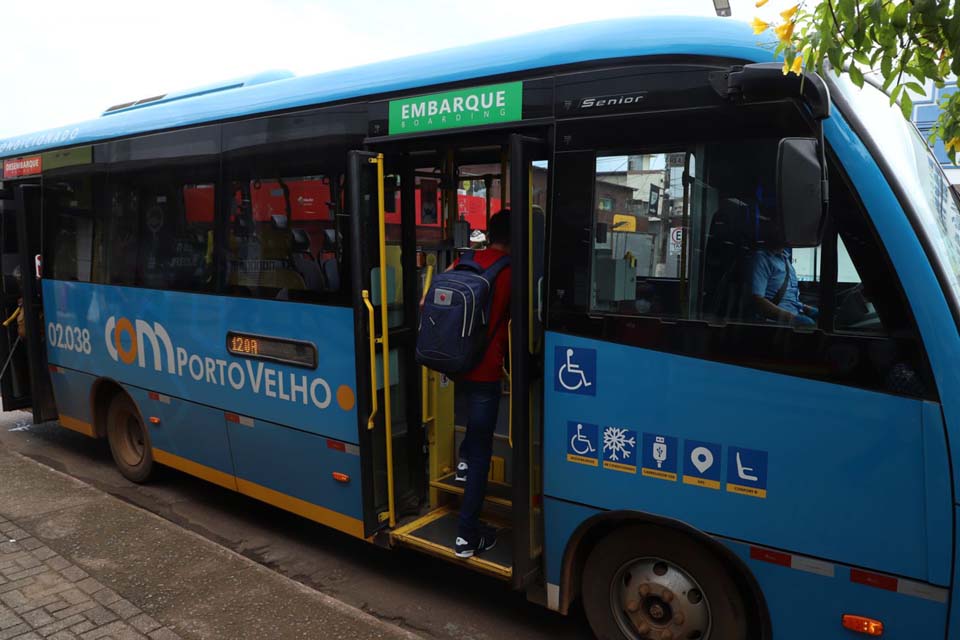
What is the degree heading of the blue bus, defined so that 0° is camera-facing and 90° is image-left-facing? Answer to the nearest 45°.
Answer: approximately 315°

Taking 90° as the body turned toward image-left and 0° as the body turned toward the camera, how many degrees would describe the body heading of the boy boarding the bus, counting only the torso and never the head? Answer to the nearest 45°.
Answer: approximately 225°
